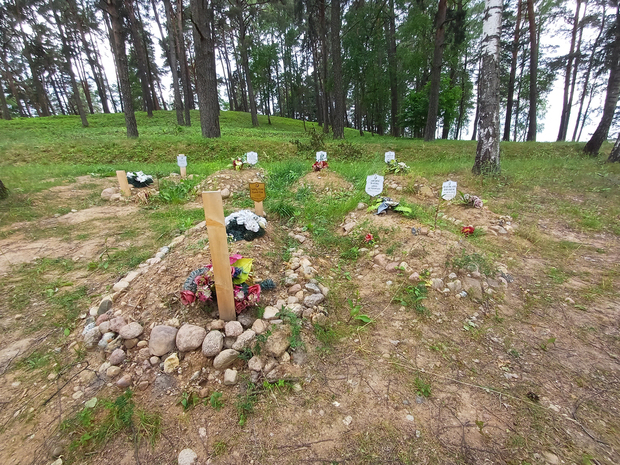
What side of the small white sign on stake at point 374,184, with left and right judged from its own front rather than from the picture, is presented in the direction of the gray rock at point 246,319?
front

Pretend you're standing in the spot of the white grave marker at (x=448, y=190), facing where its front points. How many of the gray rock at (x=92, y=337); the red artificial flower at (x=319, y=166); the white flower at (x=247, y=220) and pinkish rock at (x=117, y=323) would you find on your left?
0

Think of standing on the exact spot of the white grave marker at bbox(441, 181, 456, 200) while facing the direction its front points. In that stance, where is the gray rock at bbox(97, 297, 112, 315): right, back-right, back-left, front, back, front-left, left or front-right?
front-right

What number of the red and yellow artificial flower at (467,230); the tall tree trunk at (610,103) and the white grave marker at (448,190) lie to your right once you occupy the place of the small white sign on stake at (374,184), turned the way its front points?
0

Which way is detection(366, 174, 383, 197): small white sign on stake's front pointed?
toward the camera

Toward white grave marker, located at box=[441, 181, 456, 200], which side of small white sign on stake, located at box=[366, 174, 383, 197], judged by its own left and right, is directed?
left

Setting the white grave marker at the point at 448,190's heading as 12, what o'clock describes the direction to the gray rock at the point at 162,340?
The gray rock is roughly at 1 o'clock from the white grave marker.

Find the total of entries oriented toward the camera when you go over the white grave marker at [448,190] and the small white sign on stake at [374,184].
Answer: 2

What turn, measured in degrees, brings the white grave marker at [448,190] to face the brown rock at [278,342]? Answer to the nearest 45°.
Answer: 0° — it already faces it

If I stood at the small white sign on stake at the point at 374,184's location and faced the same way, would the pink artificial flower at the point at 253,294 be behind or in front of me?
in front

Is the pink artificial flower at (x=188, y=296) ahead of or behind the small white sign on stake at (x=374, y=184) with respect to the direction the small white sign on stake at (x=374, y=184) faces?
ahead

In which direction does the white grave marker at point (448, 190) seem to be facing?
toward the camera

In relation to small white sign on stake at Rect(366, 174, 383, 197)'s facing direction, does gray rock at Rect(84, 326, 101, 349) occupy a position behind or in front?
in front

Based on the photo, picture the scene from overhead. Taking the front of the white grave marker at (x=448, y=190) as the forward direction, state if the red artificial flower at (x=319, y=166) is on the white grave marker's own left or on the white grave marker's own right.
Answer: on the white grave marker's own right

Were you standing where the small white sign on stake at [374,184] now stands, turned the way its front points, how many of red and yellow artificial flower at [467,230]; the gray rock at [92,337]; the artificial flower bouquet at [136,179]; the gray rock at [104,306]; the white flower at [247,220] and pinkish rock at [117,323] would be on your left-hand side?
1

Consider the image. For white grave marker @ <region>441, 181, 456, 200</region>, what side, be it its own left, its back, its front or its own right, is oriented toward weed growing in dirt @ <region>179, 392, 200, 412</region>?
front

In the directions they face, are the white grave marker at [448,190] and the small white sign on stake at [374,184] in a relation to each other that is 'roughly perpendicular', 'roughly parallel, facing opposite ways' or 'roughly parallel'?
roughly parallel

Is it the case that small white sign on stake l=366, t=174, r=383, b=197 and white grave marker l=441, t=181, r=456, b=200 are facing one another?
no
